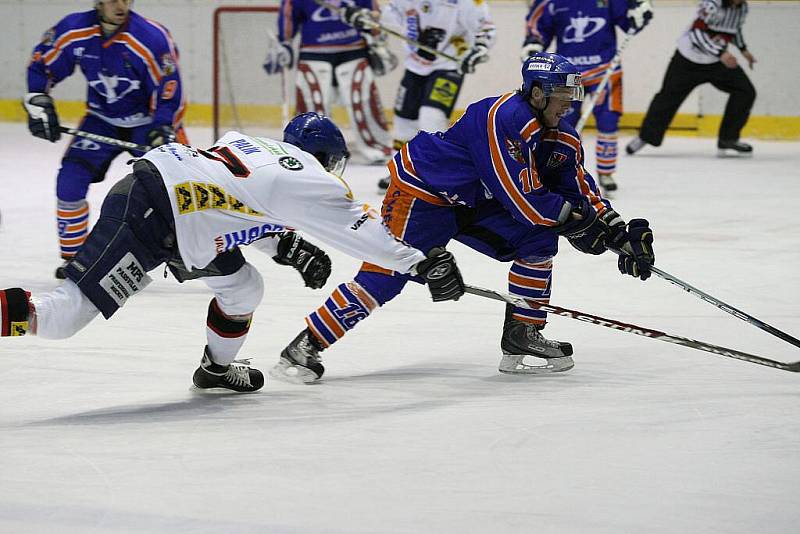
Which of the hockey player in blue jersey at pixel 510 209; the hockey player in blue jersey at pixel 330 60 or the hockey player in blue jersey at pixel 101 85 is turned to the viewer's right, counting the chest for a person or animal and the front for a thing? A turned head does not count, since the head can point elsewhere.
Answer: the hockey player in blue jersey at pixel 510 209

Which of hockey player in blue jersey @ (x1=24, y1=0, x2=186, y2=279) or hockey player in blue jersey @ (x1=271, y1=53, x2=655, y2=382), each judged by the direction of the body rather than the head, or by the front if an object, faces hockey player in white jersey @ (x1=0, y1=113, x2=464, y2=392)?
hockey player in blue jersey @ (x1=24, y1=0, x2=186, y2=279)

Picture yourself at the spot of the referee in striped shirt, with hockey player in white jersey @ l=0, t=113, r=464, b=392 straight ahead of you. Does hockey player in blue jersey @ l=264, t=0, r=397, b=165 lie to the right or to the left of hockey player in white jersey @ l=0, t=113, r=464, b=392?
right

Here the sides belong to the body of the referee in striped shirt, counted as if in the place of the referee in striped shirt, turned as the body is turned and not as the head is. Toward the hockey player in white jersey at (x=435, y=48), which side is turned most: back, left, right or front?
right

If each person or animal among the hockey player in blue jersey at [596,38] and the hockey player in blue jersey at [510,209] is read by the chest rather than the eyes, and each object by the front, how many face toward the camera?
1

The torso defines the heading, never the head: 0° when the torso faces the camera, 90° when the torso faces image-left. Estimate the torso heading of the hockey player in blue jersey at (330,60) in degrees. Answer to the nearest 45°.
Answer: approximately 0°

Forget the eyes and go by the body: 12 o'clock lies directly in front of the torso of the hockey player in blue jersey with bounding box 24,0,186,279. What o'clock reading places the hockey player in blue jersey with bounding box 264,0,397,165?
the hockey player in blue jersey with bounding box 264,0,397,165 is roughly at 7 o'clock from the hockey player in blue jersey with bounding box 24,0,186,279.

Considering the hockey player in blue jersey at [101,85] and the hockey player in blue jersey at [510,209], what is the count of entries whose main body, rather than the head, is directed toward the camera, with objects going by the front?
1

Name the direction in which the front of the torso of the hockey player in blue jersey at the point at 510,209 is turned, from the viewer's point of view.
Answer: to the viewer's right
